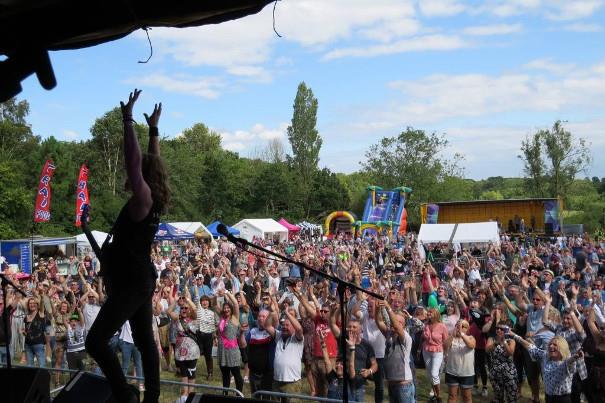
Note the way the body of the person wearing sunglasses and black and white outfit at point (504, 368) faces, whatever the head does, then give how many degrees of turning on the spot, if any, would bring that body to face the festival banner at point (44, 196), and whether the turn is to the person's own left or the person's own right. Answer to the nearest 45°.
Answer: approximately 135° to the person's own right

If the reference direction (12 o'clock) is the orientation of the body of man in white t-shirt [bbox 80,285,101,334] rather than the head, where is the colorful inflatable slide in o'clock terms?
The colorful inflatable slide is roughly at 7 o'clock from the man in white t-shirt.

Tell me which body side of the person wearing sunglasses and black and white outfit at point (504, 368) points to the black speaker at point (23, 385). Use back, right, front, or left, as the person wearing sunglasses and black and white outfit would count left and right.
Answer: front

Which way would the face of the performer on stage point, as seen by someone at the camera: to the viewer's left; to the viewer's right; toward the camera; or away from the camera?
away from the camera

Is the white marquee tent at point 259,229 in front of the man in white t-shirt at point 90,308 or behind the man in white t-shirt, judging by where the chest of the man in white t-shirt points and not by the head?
behind

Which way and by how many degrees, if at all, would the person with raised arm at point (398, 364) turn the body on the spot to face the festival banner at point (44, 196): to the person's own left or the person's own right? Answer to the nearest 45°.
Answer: approximately 90° to the person's own right

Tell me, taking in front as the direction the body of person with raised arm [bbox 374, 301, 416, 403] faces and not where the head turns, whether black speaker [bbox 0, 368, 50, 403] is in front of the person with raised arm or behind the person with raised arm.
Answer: in front

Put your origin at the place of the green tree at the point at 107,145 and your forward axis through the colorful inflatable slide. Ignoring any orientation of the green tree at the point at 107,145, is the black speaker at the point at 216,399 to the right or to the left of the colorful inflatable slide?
right

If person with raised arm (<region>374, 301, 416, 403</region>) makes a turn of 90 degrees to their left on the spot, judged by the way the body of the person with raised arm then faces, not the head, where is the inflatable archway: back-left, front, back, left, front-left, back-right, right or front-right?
back-left

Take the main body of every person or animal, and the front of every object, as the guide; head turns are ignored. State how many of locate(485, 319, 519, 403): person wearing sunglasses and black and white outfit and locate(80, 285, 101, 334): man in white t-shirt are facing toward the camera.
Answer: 2

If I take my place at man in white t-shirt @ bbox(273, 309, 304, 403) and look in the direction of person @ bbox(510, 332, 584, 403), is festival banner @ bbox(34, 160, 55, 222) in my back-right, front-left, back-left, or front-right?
back-left

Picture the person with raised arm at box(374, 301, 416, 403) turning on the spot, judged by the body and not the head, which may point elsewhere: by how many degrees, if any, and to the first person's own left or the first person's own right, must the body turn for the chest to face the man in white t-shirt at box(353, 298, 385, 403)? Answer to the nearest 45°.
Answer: approximately 90° to the first person's own right

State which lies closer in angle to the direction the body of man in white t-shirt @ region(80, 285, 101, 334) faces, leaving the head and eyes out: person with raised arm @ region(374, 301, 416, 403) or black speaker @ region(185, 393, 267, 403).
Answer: the black speaker

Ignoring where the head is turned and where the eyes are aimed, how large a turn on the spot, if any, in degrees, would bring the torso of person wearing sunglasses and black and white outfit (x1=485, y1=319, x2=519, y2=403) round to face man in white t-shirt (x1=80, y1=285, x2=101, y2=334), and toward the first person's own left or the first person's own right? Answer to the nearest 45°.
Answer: approximately 90° to the first person's own right

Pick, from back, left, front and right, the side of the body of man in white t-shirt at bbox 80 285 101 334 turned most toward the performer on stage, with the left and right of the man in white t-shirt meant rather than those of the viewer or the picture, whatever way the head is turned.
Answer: front

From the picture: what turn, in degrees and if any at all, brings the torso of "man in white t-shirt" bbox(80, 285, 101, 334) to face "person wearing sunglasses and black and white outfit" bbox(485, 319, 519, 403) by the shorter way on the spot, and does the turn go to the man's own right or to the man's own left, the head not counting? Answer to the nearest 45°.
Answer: approximately 45° to the man's own left
